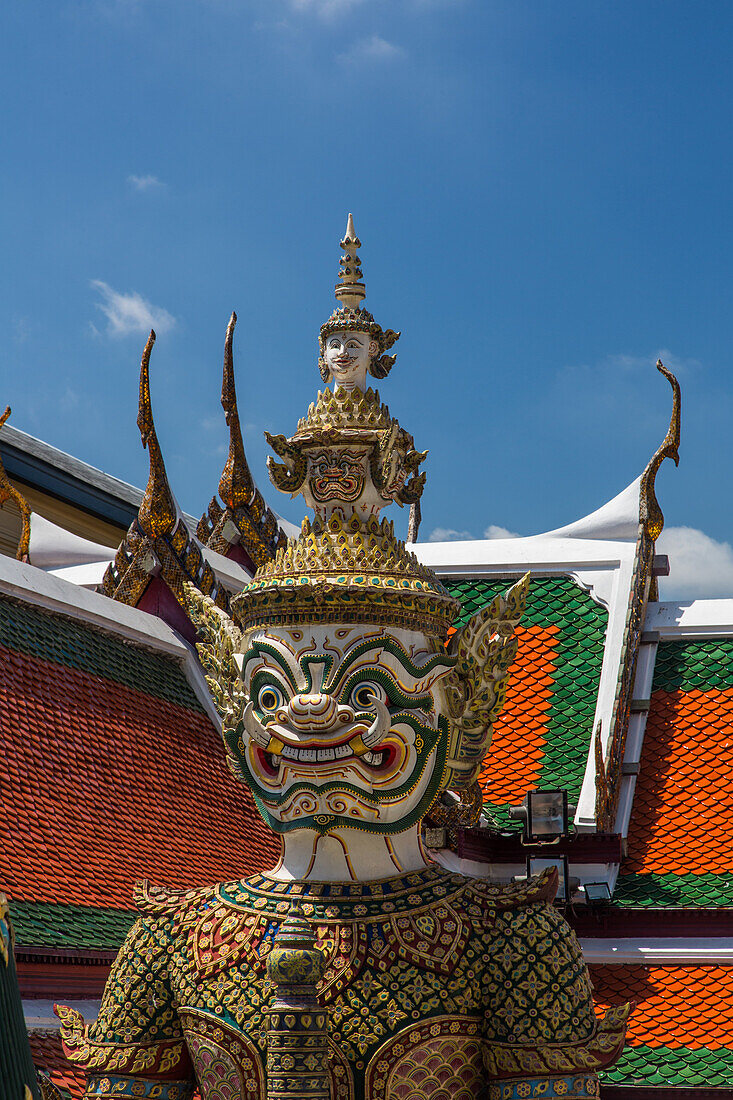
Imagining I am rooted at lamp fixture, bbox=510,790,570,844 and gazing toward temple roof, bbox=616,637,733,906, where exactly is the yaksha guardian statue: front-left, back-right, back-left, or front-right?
back-right

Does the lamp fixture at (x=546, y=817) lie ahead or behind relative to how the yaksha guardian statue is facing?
behind

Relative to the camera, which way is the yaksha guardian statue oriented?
toward the camera

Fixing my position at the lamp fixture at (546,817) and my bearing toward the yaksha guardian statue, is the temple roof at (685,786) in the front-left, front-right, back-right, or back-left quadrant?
back-left

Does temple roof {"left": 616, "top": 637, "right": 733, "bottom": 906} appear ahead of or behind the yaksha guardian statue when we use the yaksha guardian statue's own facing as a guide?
behind
